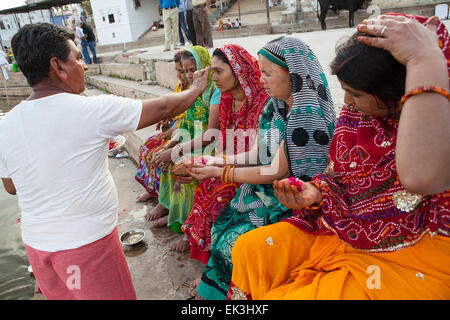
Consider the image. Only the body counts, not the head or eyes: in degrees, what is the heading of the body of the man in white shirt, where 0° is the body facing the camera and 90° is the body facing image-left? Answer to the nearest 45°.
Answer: approximately 225°

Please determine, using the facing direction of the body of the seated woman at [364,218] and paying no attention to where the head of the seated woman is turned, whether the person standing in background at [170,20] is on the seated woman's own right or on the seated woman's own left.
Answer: on the seated woman's own right

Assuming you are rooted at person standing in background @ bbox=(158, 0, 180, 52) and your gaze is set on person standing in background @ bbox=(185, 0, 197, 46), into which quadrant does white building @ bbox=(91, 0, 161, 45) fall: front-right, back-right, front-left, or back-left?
back-left

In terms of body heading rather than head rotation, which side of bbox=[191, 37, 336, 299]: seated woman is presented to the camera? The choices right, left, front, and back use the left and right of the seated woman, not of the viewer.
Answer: left

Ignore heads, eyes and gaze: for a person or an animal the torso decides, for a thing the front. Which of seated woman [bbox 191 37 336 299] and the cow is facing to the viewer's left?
the seated woman

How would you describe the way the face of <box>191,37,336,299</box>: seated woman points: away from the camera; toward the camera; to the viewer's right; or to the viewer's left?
to the viewer's left

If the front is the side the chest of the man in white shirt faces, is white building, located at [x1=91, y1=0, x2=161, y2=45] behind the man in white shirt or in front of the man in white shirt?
in front

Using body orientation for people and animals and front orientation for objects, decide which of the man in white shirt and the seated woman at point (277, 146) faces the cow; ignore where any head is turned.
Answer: the man in white shirt

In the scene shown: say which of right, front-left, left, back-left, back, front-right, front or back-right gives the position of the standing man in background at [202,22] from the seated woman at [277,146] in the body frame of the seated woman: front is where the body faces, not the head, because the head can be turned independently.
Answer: right

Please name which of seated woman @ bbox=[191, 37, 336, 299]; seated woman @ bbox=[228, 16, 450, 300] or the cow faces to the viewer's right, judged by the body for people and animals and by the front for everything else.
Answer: the cow

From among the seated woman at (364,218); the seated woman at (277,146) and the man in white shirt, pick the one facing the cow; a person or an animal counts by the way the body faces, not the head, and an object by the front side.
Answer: the man in white shirt

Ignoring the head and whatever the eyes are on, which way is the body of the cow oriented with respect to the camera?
to the viewer's right

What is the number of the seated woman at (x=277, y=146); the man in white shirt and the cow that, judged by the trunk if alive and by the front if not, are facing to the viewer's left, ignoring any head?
1

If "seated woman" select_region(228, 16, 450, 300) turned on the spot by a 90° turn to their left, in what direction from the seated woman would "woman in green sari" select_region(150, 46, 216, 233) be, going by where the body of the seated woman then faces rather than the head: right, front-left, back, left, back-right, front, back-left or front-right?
back

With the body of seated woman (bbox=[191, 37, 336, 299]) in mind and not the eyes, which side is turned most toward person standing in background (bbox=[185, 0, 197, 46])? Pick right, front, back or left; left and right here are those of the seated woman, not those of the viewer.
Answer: right
